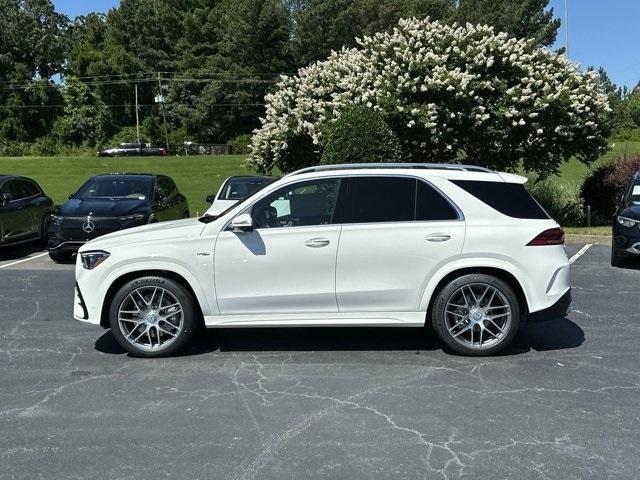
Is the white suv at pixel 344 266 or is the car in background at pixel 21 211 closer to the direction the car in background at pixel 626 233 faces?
the white suv

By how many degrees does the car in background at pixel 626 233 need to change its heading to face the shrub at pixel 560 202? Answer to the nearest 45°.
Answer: approximately 180°

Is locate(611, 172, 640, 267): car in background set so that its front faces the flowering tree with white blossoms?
no

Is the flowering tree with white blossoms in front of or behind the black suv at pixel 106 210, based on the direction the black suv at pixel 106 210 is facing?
behind

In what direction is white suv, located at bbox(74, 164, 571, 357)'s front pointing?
to the viewer's left

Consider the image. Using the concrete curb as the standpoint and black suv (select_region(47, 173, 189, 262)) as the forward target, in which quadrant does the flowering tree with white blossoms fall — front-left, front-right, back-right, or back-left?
front-right

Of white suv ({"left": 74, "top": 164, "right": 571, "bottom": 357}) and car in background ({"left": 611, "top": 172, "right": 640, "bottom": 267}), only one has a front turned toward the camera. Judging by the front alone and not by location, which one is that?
the car in background

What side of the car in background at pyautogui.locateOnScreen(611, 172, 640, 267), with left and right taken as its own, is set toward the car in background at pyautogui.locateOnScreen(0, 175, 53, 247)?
right

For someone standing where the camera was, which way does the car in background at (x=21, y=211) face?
facing the viewer and to the left of the viewer

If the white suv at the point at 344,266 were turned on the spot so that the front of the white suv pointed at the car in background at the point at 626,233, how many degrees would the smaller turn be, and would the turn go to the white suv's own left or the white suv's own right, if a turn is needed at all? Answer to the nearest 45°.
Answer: approximately 135° to the white suv's own right

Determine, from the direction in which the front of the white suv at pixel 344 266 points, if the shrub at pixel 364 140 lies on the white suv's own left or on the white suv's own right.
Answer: on the white suv's own right

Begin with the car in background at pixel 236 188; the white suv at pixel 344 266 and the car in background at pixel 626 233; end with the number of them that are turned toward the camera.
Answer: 2

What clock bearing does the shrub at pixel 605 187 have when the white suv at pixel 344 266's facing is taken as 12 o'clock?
The shrub is roughly at 4 o'clock from the white suv.

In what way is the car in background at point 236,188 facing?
toward the camera

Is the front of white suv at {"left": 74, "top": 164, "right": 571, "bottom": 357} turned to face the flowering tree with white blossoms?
no

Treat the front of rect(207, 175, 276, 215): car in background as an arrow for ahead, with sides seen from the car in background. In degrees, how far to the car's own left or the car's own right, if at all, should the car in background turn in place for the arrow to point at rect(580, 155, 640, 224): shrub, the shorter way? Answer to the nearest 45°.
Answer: approximately 90° to the car's own left

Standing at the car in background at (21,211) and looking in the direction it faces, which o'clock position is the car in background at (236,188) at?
the car in background at (236,188) is roughly at 8 o'clock from the car in background at (21,211).

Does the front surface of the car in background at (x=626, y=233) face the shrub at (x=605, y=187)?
no

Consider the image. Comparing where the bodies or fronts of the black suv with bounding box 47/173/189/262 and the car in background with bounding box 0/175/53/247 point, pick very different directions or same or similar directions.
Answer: same or similar directions
